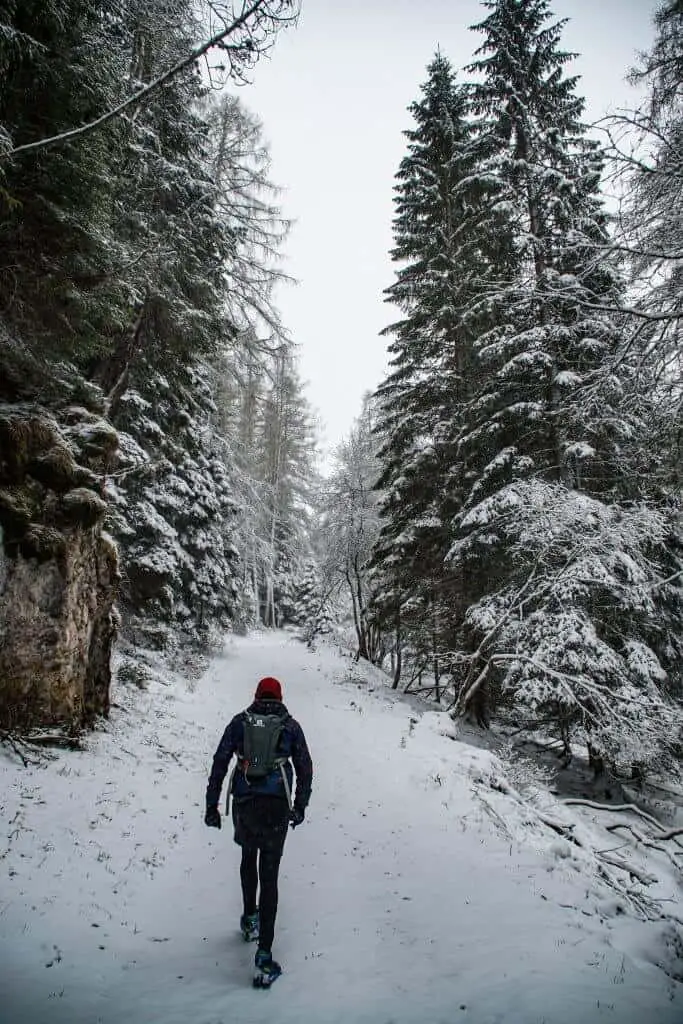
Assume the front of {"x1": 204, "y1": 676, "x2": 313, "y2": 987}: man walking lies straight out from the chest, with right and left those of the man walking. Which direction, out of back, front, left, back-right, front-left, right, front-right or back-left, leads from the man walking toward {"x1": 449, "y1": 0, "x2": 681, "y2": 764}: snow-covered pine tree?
front-right

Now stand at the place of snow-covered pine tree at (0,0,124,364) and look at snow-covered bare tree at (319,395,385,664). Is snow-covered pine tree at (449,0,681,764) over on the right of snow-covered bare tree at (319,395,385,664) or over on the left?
right

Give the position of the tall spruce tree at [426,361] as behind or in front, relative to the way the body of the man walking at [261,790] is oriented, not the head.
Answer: in front

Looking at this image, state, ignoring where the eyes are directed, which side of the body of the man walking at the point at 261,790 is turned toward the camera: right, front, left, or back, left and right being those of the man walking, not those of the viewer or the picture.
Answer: back

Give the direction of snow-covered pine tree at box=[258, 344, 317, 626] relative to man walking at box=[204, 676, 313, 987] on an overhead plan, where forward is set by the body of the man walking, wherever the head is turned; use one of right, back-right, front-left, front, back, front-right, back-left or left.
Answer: front

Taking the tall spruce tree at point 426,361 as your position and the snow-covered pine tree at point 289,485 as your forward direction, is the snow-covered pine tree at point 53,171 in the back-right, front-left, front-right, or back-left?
back-left

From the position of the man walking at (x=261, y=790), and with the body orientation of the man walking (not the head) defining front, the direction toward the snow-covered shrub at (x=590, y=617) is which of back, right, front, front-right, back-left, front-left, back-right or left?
front-right

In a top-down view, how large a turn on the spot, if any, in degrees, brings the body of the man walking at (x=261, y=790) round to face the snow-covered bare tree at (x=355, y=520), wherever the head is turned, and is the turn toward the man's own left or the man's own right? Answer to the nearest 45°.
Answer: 0° — they already face it
